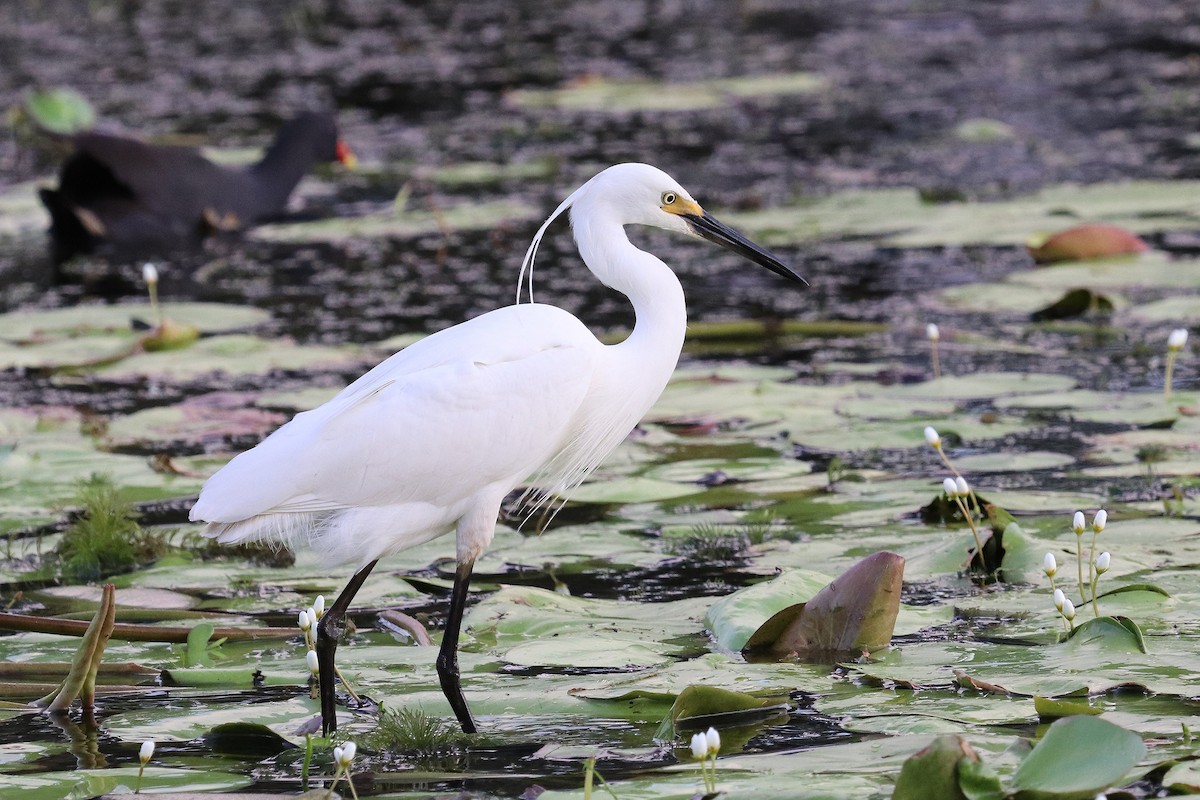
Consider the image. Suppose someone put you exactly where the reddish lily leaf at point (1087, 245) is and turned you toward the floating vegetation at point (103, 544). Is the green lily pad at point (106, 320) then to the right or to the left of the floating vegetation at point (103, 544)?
right

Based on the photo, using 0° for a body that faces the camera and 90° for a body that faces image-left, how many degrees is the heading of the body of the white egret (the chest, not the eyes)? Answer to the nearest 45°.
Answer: approximately 270°

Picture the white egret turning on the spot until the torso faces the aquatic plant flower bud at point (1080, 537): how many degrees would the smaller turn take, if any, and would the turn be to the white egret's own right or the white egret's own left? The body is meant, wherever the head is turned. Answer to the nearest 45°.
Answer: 0° — it already faces it

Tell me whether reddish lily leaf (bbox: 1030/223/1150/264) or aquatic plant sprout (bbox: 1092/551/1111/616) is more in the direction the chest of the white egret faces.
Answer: the aquatic plant sprout

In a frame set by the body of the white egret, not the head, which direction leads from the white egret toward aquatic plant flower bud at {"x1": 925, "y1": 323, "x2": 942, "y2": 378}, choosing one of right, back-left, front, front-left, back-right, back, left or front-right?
front-left

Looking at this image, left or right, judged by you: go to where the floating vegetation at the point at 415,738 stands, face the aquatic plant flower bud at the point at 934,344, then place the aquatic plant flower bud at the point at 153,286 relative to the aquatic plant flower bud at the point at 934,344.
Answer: left

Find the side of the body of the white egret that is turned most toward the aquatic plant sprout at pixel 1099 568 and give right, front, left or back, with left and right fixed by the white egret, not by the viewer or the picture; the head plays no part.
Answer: front

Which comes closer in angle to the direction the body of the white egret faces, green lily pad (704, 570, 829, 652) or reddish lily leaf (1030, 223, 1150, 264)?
the green lily pad

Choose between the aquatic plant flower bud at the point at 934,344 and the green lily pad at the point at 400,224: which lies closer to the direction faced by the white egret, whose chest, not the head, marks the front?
the aquatic plant flower bud

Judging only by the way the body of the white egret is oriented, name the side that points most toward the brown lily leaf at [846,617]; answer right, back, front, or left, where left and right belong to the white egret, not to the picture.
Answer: front

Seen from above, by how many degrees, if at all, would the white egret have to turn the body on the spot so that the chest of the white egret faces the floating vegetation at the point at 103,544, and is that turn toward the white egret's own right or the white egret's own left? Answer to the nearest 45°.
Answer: approximately 135° to the white egret's own left

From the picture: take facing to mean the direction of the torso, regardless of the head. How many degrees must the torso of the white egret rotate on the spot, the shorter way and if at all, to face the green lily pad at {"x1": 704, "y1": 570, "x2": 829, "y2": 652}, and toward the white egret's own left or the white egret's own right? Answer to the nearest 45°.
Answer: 0° — it already faces it

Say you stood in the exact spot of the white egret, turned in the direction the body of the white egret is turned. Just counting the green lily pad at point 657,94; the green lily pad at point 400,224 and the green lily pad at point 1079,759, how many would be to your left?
2

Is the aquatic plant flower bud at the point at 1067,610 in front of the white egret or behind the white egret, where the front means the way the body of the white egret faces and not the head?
in front
